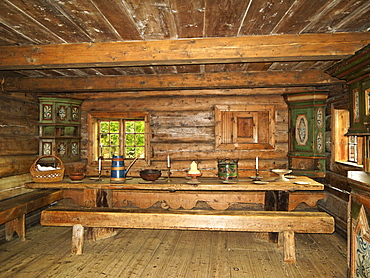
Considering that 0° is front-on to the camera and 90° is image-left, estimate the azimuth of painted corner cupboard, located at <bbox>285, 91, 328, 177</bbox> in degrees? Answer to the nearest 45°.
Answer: approximately 45°

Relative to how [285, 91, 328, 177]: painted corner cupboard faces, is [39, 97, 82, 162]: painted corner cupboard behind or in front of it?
in front

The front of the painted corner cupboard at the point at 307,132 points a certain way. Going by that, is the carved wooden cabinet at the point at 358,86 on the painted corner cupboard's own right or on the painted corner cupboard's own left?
on the painted corner cupboard's own left

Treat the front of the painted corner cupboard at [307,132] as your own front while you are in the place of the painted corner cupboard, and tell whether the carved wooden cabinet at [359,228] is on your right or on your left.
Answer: on your left

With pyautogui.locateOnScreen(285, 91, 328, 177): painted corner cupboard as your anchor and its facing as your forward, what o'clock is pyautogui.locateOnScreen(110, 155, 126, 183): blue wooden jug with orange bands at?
The blue wooden jug with orange bands is roughly at 12 o'clock from the painted corner cupboard.

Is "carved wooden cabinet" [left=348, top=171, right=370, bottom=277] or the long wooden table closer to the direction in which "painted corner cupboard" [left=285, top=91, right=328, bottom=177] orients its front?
the long wooden table

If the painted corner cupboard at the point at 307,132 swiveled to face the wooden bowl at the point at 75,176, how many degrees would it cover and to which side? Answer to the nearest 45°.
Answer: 0° — it already faces it

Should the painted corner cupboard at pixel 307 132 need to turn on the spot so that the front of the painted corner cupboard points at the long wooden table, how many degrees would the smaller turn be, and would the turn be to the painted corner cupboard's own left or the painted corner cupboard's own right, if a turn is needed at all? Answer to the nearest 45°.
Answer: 0° — it already faces it
